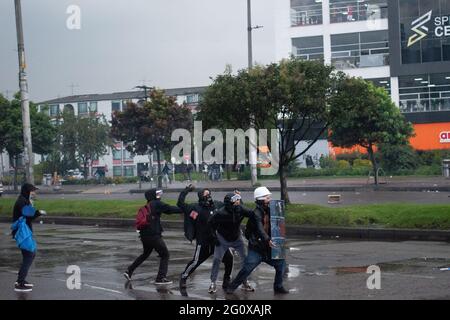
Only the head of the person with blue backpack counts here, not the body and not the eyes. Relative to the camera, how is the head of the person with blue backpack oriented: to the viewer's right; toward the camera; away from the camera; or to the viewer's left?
to the viewer's right

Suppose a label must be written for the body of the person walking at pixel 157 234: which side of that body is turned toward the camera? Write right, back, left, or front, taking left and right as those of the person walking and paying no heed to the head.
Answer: right

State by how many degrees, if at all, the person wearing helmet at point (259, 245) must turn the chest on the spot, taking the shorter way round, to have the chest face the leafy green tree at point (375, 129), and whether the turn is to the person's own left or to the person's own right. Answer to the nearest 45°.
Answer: approximately 90° to the person's own left

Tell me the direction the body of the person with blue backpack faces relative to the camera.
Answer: to the viewer's right

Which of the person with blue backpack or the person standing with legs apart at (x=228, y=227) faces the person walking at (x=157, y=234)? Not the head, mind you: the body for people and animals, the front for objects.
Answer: the person with blue backpack

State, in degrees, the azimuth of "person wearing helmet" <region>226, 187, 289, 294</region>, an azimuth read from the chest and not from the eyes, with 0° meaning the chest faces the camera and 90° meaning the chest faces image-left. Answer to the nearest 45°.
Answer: approximately 270°

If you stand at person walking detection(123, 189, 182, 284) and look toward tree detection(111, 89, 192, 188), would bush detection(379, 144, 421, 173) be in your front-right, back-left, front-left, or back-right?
front-right

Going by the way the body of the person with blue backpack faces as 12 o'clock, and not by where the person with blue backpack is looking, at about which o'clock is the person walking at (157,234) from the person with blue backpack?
The person walking is roughly at 12 o'clock from the person with blue backpack.

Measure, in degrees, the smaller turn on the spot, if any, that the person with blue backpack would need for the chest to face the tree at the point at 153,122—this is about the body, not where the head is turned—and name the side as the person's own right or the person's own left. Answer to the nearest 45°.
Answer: approximately 90° to the person's own left

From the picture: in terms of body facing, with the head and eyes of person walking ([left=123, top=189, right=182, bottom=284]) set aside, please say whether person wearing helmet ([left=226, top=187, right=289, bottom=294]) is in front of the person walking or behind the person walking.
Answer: in front

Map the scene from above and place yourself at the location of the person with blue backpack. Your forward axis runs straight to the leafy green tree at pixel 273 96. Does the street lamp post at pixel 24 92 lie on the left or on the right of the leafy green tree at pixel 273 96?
left
